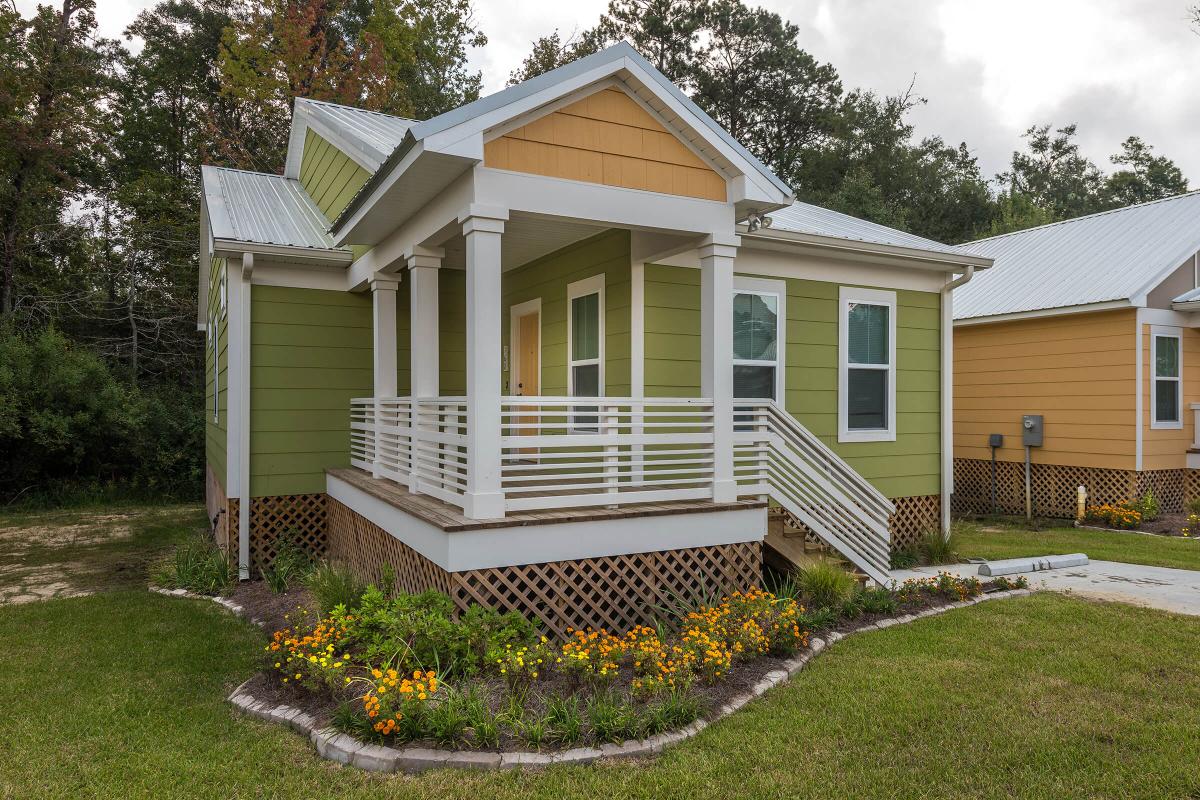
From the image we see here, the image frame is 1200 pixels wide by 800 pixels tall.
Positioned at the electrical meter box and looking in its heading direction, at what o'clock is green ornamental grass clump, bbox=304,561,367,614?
The green ornamental grass clump is roughly at 1 o'clock from the electrical meter box.

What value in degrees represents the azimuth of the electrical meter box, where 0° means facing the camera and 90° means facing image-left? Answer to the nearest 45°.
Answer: approximately 0°

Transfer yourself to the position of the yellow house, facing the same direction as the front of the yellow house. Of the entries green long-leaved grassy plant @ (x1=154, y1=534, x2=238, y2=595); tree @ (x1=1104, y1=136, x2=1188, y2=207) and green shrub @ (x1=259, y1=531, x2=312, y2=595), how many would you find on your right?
2

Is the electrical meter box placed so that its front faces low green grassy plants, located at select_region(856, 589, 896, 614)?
yes

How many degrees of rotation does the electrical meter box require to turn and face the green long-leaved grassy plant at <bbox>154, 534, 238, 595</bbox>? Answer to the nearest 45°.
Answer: approximately 45° to its right

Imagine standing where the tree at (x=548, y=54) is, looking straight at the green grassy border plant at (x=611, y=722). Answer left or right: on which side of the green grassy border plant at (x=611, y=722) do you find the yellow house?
left

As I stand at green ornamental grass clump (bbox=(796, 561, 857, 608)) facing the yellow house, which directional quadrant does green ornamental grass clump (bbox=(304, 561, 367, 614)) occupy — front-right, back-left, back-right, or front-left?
back-left

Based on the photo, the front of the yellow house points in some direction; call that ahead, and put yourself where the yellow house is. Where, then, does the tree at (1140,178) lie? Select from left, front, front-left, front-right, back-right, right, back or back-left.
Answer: back-left

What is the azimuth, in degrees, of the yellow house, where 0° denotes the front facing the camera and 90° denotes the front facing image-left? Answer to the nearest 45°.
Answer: approximately 315°

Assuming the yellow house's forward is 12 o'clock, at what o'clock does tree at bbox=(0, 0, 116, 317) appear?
The tree is roughly at 4 o'clock from the yellow house.

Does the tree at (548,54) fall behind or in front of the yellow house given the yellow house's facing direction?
behind
